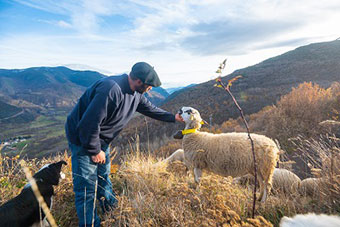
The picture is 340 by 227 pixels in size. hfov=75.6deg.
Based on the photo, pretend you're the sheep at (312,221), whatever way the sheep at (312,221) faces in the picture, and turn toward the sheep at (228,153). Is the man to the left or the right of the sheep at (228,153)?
left

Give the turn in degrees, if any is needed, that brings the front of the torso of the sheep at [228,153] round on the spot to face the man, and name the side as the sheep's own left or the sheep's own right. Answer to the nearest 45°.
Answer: approximately 45° to the sheep's own left

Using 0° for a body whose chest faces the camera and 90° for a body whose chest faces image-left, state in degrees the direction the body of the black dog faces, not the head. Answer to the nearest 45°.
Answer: approximately 270°

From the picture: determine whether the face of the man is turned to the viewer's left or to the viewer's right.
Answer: to the viewer's right

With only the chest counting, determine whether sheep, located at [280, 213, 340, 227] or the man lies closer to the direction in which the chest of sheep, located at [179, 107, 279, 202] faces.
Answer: the man

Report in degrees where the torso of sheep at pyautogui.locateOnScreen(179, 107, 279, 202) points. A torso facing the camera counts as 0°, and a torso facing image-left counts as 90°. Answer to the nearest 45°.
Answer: approximately 90°
